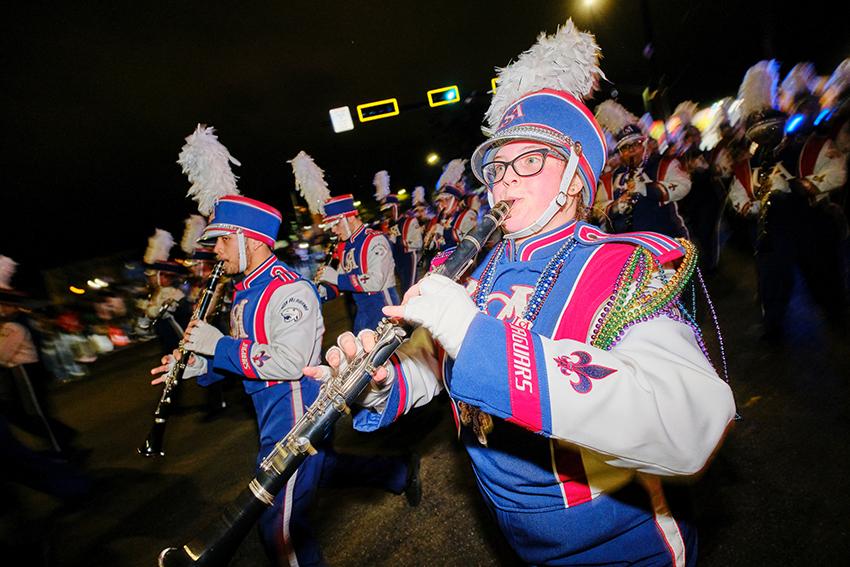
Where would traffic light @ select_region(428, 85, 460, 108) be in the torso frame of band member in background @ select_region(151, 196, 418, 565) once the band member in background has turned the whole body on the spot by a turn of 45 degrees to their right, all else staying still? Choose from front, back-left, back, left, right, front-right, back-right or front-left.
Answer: right

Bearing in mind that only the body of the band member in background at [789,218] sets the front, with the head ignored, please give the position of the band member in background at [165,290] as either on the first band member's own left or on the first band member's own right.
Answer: on the first band member's own right

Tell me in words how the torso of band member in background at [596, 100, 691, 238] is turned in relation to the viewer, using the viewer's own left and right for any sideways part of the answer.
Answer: facing the viewer and to the left of the viewer

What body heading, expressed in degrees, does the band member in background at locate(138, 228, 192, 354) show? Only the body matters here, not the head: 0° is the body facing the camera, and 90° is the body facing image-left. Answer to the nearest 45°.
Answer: approximately 45°

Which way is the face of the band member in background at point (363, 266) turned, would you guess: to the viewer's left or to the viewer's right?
to the viewer's left

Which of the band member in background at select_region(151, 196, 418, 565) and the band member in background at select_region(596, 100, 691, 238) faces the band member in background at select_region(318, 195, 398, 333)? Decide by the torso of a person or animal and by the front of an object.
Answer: the band member in background at select_region(596, 100, 691, 238)

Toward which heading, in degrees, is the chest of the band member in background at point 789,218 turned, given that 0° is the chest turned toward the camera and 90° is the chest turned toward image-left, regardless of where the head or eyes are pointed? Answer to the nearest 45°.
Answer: approximately 0°

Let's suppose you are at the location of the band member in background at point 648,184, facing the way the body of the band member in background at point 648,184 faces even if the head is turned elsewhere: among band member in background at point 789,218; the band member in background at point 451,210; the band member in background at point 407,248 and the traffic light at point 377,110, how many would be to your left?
1

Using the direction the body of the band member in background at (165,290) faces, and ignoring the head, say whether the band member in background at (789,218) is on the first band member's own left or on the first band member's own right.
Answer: on the first band member's own left

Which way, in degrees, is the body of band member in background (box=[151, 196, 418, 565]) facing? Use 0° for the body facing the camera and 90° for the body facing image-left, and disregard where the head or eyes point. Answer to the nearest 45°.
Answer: approximately 90°

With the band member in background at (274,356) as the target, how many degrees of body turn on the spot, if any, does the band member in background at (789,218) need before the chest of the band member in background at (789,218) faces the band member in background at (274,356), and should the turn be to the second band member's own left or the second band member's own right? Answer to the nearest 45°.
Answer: approximately 45° to the second band member's own right

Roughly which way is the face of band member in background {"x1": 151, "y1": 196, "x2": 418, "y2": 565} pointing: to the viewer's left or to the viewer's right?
to the viewer's left

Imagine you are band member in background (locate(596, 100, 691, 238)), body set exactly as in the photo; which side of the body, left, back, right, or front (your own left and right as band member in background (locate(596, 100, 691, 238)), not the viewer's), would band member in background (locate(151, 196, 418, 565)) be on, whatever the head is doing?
front
